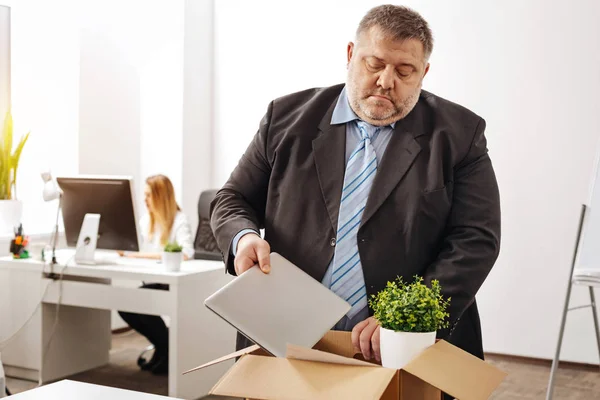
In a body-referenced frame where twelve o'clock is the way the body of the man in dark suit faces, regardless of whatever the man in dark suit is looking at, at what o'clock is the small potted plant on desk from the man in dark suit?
The small potted plant on desk is roughly at 5 o'clock from the man in dark suit.

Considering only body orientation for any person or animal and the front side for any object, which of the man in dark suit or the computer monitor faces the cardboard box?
the man in dark suit

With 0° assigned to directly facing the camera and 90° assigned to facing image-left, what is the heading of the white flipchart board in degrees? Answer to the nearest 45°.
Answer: approximately 45°

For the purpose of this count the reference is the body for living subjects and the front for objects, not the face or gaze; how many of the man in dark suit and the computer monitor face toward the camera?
1

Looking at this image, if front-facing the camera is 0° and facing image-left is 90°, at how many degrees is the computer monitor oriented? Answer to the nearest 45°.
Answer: approximately 225°

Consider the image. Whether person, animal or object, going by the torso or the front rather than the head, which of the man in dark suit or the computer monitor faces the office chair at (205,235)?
the computer monitor

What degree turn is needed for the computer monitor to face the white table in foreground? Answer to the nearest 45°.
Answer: approximately 135° to its right

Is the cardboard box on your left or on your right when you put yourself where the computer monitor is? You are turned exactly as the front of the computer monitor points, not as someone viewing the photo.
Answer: on your right

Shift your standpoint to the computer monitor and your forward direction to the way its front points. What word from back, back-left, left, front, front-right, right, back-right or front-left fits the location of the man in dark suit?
back-right
